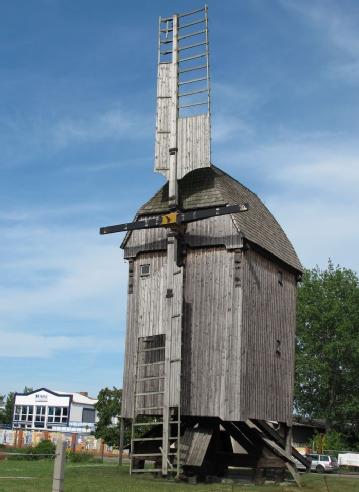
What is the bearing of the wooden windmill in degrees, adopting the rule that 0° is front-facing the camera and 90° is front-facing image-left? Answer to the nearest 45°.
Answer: approximately 45°

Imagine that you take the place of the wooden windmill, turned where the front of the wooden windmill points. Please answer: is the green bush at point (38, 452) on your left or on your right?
on your right

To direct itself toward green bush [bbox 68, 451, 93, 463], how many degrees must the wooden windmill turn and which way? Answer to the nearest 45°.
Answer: approximately 90° to its right

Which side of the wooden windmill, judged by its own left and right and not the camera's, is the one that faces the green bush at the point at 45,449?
right

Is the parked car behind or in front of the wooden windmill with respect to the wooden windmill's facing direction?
behind
